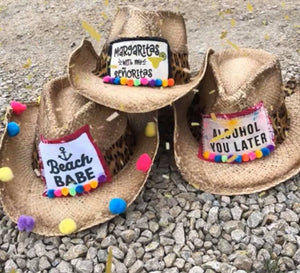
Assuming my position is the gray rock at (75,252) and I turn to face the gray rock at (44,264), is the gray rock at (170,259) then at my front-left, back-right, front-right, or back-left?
back-left

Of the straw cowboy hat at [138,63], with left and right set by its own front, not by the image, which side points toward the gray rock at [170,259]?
front

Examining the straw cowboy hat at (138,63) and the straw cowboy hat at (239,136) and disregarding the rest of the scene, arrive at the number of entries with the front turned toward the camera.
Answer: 2

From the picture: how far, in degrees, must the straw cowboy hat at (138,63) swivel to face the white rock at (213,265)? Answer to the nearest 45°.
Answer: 0° — it already faces it

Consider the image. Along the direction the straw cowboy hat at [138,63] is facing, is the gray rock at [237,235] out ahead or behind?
ahead

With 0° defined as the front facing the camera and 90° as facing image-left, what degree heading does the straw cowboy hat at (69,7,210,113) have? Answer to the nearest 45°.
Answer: approximately 0°

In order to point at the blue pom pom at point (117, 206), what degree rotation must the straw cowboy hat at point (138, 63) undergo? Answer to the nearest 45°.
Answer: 0° — it already faces it

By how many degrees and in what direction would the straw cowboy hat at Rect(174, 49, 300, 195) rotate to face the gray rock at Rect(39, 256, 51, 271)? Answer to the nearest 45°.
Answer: approximately 45° to its right

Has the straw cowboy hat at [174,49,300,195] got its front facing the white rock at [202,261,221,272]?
yes

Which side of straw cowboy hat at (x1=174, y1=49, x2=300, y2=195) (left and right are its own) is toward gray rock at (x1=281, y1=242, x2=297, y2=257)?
front
